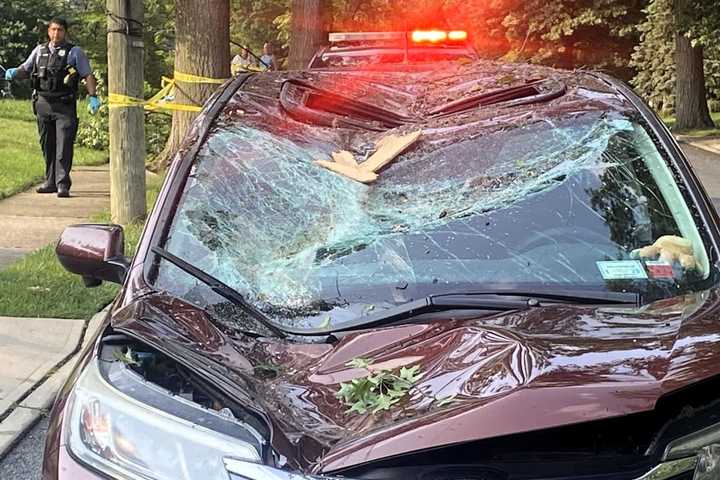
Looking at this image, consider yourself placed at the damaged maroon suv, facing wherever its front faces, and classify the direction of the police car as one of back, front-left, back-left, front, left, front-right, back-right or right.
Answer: back

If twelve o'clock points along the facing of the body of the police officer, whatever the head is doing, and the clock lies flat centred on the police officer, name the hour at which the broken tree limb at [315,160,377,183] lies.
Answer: The broken tree limb is roughly at 12 o'clock from the police officer.

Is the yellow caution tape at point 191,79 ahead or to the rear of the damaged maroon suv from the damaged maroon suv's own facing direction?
to the rear

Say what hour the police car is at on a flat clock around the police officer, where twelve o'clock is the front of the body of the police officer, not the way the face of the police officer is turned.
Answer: The police car is roughly at 10 o'clock from the police officer.

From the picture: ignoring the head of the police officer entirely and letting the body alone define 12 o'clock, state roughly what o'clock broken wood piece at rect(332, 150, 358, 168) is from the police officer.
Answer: The broken wood piece is roughly at 12 o'clock from the police officer.

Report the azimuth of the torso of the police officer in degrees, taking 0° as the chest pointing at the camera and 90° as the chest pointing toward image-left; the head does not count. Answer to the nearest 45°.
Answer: approximately 0°

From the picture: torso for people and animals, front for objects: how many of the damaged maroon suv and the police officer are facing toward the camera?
2

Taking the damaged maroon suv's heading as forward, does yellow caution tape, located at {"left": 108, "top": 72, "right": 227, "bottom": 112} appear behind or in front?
behind
